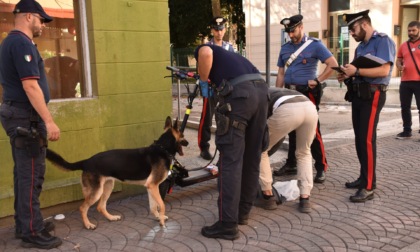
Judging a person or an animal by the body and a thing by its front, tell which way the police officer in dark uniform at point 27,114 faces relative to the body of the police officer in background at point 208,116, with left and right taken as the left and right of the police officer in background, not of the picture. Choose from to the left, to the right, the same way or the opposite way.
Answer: to the left

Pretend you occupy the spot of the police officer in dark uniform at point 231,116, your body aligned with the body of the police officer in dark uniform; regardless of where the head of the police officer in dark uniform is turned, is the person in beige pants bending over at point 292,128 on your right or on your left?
on your right

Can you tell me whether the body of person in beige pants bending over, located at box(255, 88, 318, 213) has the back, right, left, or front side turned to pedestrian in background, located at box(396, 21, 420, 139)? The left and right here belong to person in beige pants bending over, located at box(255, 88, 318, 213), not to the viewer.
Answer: right

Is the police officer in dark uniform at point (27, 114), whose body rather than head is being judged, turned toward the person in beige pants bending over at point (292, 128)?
yes

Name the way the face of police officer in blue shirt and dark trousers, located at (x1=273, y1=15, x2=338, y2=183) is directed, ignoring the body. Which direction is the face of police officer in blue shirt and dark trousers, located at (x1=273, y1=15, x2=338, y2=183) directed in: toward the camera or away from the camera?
toward the camera

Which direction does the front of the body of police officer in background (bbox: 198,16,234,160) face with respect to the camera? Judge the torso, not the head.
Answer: toward the camera

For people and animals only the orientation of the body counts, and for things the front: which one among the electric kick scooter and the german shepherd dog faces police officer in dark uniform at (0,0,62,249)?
the electric kick scooter

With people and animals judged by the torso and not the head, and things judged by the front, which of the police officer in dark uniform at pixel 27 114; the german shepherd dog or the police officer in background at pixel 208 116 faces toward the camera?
the police officer in background

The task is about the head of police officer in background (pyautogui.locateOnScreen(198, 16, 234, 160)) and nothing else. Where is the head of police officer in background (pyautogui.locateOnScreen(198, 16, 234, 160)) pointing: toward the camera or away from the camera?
toward the camera

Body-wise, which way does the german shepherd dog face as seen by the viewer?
to the viewer's right

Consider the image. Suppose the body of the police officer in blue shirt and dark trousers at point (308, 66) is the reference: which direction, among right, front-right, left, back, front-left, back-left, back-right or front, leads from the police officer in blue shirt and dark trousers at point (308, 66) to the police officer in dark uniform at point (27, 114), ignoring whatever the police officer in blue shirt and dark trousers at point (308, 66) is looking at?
front

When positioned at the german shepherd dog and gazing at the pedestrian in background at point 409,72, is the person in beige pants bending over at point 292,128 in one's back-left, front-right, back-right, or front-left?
front-right

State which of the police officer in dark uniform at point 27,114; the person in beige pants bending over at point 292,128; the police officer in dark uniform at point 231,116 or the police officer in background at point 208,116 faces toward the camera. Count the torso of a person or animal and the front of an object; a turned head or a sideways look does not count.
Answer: the police officer in background at point 208,116

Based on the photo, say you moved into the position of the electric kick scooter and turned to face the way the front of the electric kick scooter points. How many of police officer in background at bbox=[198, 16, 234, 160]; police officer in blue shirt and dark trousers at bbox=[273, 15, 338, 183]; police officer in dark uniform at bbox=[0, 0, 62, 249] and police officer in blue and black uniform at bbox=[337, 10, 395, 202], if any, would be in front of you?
1
